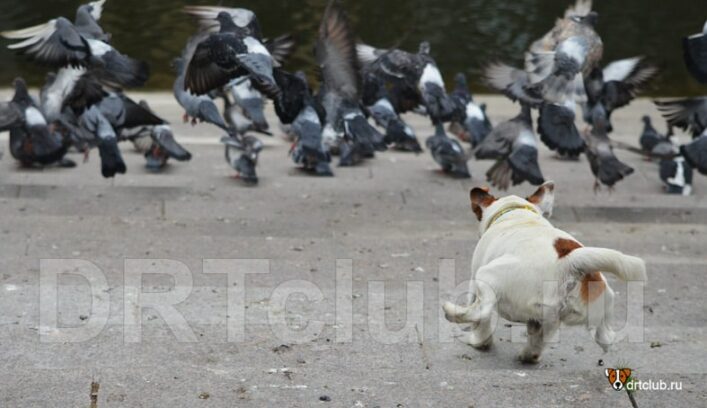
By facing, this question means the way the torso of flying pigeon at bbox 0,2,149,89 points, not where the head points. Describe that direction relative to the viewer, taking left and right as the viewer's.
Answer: facing away from the viewer and to the left of the viewer

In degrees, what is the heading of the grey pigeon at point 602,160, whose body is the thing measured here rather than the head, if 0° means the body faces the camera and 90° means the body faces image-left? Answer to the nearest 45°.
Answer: approximately 135°

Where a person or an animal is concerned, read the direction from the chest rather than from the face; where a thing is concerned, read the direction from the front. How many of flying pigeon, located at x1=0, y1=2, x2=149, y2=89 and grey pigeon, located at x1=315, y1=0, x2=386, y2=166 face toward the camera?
0

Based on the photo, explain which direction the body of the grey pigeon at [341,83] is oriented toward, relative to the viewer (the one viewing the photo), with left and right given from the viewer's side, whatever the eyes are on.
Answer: facing away from the viewer and to the left of the viewer

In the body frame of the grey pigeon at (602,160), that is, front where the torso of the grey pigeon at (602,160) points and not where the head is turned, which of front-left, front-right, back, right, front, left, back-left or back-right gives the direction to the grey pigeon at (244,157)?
front-left

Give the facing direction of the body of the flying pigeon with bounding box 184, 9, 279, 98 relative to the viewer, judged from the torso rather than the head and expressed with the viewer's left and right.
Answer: facing away from the viewer and to the left of the viewer

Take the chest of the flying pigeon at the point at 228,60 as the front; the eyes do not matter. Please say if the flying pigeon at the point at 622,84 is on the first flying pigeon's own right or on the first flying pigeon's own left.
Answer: on the first flying pigeon's own right

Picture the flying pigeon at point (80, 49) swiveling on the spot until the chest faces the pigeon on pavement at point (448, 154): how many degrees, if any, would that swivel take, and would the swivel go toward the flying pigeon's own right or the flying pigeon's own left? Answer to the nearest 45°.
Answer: approximately 135° to the flying pigeon's own right
